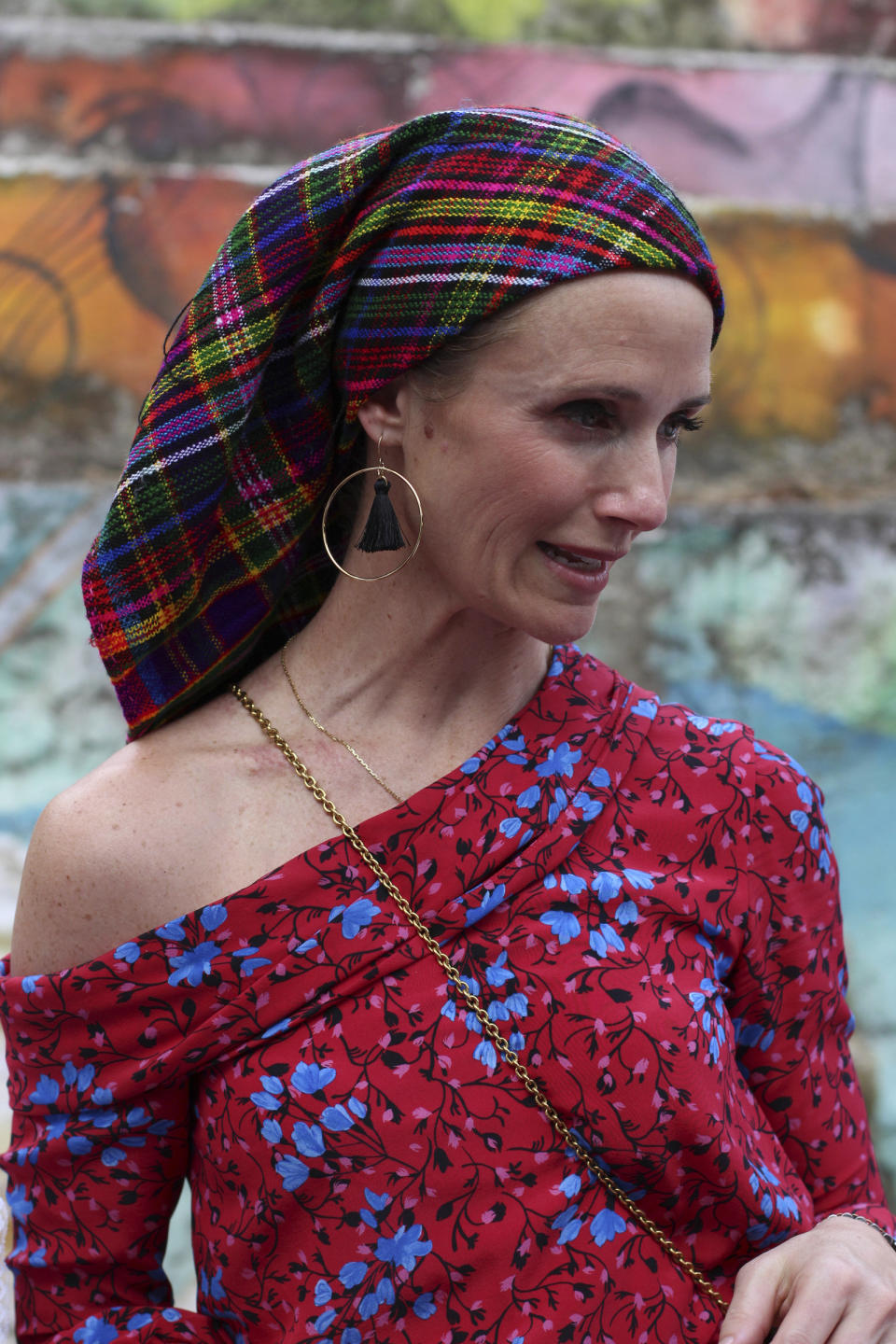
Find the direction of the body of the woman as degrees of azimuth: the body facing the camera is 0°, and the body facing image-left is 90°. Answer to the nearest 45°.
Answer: approximately 315°
